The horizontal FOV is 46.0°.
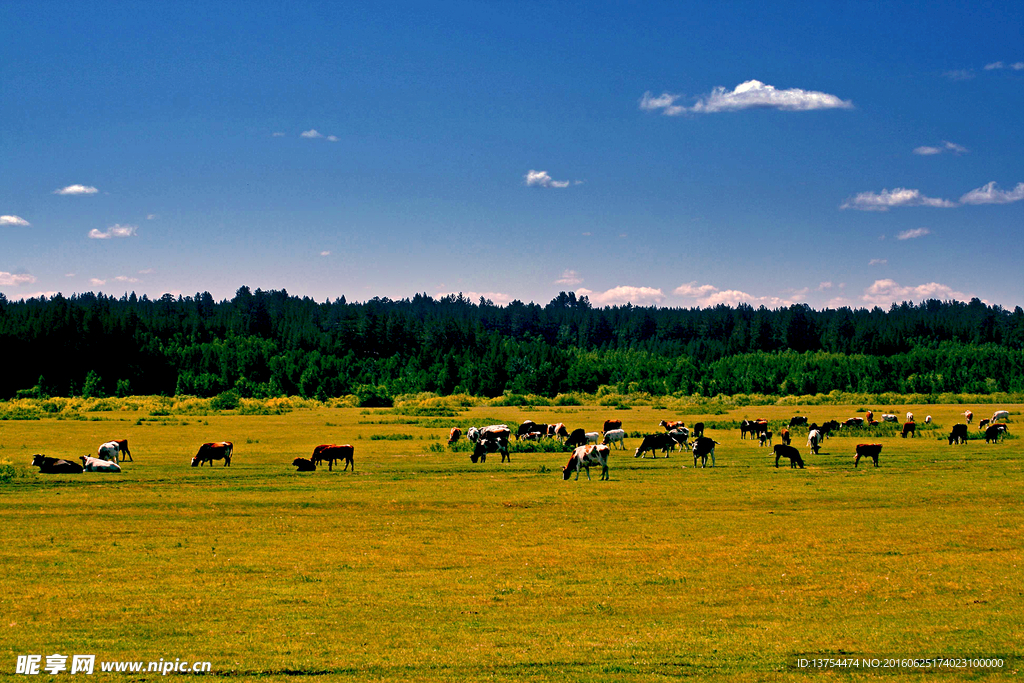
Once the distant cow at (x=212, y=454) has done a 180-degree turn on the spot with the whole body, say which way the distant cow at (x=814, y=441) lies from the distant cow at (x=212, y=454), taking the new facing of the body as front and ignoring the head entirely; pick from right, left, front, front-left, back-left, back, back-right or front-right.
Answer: front

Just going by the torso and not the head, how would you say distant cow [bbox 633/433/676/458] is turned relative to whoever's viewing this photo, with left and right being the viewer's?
facing to the left of the viewer

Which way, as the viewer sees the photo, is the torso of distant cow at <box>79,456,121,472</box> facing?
to the viewer's left

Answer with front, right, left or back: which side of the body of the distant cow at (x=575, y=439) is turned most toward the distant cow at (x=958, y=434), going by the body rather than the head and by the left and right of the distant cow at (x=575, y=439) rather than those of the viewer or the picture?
back

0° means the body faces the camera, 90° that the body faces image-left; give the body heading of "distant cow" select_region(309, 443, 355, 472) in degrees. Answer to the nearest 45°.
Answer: approximately 90°

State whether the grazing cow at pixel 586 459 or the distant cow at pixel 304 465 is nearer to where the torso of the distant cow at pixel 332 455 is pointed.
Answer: the distant cow

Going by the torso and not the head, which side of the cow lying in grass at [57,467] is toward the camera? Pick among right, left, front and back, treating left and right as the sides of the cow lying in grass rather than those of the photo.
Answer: left

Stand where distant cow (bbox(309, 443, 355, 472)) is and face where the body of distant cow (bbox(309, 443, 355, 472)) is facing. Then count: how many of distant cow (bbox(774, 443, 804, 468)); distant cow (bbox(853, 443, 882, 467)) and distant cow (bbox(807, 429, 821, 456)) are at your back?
3

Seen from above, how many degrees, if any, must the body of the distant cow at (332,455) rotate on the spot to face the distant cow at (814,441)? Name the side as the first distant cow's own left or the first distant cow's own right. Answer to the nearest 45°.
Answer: approximately 180°
